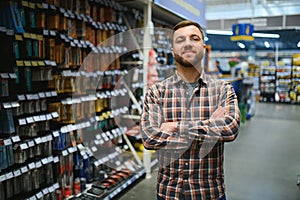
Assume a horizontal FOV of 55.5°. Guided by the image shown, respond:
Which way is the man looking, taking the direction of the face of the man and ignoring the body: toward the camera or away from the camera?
toward the camera

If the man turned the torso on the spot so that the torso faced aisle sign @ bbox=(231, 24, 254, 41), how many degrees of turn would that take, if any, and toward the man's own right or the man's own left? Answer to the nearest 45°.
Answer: approximately 180°

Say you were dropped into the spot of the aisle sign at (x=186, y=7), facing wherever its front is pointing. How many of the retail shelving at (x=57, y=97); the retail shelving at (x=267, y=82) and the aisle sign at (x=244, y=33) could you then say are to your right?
1

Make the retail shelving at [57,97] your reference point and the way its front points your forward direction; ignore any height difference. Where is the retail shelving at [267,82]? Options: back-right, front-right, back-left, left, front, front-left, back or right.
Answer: left

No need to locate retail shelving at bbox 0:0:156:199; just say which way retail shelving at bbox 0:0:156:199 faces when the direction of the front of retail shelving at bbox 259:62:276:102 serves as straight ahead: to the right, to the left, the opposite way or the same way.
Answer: to the left

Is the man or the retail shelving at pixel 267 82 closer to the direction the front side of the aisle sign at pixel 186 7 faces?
the man

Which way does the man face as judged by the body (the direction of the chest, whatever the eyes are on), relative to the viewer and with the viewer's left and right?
facing the viewer

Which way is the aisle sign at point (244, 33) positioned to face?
toward the camera

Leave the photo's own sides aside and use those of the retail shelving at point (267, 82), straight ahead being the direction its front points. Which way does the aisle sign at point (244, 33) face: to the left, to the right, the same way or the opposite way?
the same way

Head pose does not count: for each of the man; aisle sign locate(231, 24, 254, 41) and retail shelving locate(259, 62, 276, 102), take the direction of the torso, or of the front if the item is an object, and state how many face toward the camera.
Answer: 3

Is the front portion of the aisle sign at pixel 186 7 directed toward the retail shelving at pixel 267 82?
no

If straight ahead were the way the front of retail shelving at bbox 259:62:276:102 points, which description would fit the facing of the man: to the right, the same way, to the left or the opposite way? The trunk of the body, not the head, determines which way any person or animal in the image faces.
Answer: the same way

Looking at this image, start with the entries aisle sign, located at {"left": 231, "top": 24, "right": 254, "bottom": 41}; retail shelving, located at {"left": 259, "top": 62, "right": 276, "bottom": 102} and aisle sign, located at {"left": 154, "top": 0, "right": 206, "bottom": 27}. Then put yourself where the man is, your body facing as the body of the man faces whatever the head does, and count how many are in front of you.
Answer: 0

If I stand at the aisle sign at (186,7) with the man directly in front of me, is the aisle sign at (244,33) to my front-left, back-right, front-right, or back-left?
back-left
